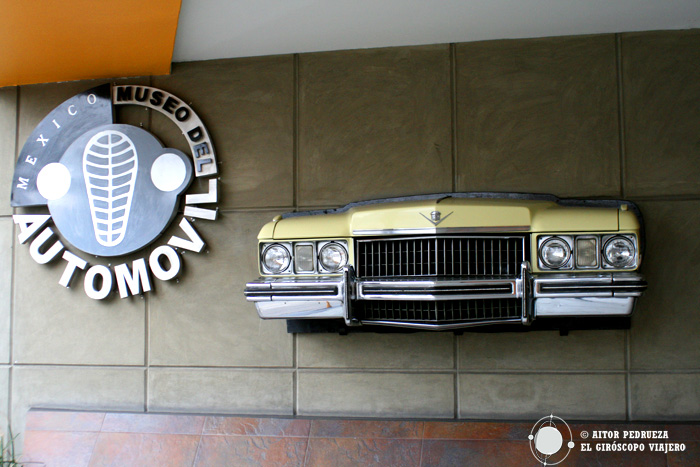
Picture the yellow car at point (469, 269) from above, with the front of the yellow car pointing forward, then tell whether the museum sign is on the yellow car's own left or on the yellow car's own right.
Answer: on the yellow car's own right

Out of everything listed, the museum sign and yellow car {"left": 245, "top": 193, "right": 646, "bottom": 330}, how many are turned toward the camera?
2

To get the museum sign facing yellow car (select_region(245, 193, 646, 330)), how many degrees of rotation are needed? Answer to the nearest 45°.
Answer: approximately 45° to its left

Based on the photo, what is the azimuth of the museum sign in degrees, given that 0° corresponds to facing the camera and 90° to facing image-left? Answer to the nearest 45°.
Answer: approximately 0°

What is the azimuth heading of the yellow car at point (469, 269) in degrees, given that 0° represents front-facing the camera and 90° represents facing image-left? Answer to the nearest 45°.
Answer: approximately 0°
